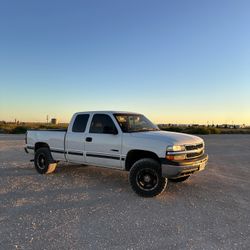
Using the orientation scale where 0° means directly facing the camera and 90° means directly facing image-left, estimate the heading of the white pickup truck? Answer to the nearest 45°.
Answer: approximately 315°
